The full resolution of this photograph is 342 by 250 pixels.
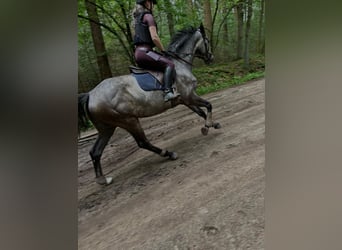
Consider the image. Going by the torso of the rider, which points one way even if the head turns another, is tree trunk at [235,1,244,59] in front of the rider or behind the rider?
in front

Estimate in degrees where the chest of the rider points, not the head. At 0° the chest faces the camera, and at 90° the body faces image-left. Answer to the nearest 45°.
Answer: approximately 270°

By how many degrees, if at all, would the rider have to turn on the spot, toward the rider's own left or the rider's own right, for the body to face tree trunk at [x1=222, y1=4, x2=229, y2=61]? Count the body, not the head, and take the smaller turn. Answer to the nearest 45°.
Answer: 0° — they already face it

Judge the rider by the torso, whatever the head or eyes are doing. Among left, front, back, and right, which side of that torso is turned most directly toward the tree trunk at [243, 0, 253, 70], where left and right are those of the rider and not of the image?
front

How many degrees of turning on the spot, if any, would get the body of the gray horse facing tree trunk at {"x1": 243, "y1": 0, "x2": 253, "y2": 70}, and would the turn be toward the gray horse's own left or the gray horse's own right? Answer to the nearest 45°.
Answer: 0° — it already faces it

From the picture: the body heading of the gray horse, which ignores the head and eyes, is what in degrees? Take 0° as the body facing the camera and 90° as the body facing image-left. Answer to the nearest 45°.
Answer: approximately 270°

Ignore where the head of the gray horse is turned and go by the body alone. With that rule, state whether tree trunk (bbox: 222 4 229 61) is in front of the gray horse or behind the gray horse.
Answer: in front
